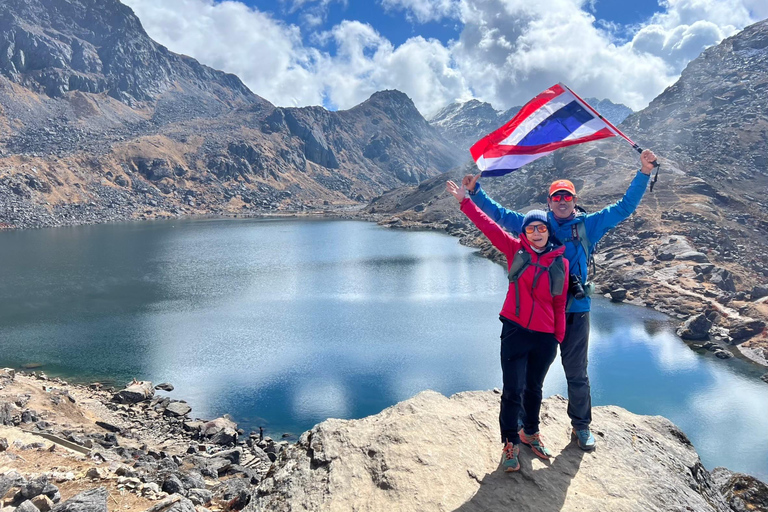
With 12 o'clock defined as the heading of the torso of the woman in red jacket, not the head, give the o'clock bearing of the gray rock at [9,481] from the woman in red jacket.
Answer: The gray rock is roughly at 3 o'clock from the woman in red jacket.

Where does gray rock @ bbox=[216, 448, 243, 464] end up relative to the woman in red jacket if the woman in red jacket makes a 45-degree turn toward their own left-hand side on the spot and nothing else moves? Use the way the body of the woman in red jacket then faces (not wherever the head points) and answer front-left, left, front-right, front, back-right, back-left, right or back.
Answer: back

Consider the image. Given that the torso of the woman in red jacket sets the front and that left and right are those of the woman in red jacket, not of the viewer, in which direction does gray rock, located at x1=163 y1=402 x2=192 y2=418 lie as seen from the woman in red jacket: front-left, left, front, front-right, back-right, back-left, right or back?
back-right

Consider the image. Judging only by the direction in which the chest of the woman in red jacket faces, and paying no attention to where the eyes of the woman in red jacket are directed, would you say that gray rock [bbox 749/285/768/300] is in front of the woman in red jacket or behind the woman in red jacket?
behind

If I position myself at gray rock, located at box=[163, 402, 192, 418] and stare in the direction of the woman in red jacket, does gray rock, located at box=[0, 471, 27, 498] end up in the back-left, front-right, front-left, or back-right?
front-right

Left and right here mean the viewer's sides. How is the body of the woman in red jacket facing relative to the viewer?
facing the viewer

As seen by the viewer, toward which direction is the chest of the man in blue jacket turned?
toward the camera

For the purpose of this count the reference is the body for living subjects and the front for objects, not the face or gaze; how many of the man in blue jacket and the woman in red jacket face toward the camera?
2

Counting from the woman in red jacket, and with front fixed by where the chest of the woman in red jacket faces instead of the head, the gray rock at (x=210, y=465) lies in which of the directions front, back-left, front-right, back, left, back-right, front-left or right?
back-right

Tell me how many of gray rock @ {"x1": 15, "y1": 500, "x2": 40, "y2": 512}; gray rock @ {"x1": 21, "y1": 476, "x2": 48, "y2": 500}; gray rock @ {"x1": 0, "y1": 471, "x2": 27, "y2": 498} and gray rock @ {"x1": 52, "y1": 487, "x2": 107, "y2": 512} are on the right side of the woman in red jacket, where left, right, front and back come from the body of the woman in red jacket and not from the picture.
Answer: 4

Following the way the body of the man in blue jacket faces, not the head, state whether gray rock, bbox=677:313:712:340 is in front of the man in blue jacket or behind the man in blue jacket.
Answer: behind

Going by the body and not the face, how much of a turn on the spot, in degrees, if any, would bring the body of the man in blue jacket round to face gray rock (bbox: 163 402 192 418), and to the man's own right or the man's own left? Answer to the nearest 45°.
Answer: approximately 135° to the man's own right

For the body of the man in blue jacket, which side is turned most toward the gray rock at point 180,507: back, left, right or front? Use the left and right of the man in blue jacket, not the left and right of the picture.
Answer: right
